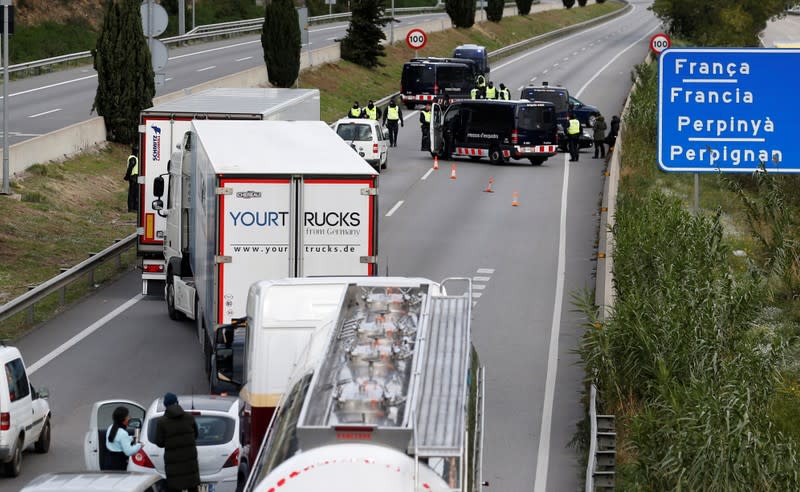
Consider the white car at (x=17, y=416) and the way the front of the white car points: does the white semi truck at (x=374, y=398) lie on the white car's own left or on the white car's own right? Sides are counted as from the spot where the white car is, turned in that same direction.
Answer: on the white car's own right

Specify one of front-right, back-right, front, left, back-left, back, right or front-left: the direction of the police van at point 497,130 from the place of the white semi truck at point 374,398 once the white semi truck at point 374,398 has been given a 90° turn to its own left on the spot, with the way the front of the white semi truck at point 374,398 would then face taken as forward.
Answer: right

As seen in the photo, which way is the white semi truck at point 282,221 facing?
away from the camera

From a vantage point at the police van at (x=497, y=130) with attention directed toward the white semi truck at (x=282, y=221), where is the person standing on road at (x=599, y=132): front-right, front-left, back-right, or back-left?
back-left

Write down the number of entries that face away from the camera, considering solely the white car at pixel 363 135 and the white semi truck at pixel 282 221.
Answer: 2

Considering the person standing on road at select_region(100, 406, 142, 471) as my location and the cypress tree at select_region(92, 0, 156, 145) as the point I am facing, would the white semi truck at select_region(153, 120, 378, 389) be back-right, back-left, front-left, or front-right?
front-right

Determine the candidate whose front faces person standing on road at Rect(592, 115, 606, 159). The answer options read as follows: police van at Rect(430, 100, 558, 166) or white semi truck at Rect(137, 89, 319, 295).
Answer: the white semi truck

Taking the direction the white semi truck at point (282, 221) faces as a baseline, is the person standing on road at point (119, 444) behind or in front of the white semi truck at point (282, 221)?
behind

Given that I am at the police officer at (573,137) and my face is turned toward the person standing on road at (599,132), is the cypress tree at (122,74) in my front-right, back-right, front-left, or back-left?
back-left

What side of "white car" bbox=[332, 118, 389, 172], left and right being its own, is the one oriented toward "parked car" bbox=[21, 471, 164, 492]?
back

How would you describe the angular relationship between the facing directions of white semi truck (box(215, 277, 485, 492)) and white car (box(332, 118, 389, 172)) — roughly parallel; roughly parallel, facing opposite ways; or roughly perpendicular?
roughly parallel

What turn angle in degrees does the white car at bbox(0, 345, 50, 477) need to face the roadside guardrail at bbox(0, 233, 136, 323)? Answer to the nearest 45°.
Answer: approximately 45° to its left

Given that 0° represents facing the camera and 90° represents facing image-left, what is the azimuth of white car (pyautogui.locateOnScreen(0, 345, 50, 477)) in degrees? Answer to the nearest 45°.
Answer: approximately 225°

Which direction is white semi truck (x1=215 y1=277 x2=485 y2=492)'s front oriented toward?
away from the camera

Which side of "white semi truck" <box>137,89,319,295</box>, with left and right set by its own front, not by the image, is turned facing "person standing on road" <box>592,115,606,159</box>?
front

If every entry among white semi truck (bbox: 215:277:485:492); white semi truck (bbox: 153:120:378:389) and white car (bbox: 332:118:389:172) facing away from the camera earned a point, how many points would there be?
3
